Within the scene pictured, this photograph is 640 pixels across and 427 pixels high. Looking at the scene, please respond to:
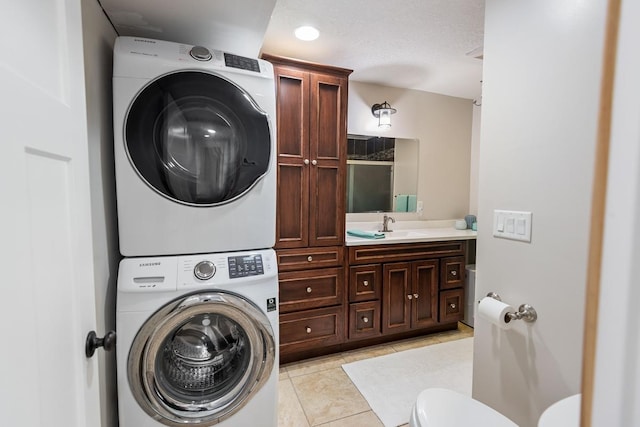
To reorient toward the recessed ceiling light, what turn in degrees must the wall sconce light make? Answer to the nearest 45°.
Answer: approximately 90° to its right

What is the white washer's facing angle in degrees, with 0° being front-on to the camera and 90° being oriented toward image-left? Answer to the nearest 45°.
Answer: approximately 0°

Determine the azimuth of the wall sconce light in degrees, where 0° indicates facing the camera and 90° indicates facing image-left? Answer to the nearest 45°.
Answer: approximately 315°

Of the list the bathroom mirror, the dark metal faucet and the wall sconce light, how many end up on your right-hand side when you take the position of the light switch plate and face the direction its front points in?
3

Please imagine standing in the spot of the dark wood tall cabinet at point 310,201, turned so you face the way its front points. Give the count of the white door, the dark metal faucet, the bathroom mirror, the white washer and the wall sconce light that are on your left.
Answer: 3

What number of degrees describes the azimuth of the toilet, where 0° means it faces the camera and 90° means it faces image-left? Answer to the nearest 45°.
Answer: approximately 135°

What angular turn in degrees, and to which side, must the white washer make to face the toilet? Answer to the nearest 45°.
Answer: approximately 45° to its left

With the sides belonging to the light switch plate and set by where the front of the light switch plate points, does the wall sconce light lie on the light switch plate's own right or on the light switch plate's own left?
on the light switch plate's own right

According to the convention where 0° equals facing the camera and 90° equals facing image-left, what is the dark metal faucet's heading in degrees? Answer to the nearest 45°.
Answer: approximately 315°

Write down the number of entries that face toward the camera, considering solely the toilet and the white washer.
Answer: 1

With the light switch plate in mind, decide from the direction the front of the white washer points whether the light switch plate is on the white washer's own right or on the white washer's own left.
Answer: on the white washer's own left

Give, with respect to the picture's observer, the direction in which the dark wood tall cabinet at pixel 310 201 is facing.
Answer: facing the viewer and to the right of the viewer
